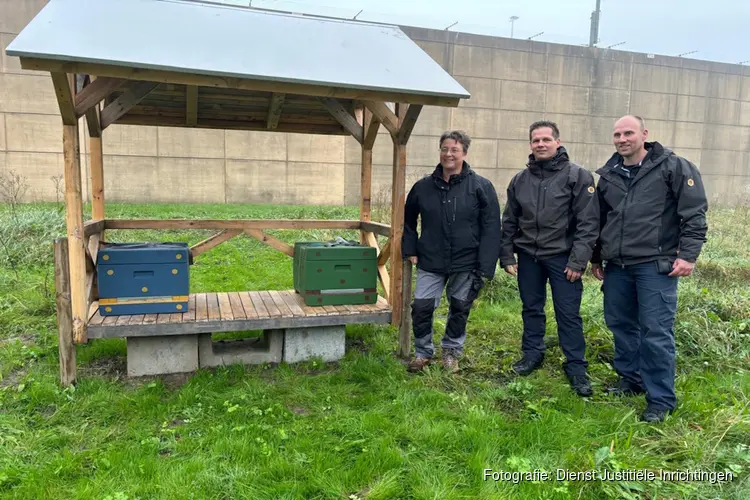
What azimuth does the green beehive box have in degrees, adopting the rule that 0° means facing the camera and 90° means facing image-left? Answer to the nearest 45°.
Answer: approximately 0°

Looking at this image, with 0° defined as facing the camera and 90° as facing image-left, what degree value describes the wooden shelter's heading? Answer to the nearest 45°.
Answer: approximately 0°

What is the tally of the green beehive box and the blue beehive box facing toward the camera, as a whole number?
2

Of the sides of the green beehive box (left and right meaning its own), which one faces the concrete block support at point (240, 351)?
right
